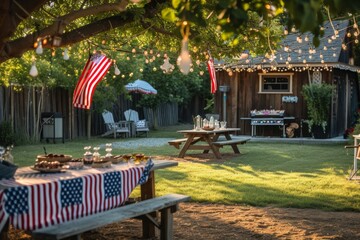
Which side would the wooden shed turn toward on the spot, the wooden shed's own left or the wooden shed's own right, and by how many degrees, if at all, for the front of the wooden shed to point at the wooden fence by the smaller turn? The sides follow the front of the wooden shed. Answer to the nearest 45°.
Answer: approximately 45° to the wooden shed's own right

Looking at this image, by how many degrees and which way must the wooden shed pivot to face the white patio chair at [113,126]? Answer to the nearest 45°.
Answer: approximately 90° to its right

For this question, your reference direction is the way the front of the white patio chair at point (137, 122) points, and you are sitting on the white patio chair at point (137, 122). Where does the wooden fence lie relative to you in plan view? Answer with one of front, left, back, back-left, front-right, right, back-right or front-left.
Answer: right

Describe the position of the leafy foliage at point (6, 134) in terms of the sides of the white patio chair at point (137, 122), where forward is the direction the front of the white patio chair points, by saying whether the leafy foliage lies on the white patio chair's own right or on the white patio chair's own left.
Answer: on the white patio chair's own right

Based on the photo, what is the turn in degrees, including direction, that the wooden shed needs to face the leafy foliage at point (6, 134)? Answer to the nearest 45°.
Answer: approximately 45° to its right

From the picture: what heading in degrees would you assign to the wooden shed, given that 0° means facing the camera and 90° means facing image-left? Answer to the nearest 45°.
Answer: approximately 0°

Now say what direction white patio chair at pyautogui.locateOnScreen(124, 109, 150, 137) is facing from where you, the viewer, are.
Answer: facing the viewer and to the right of the viewer
